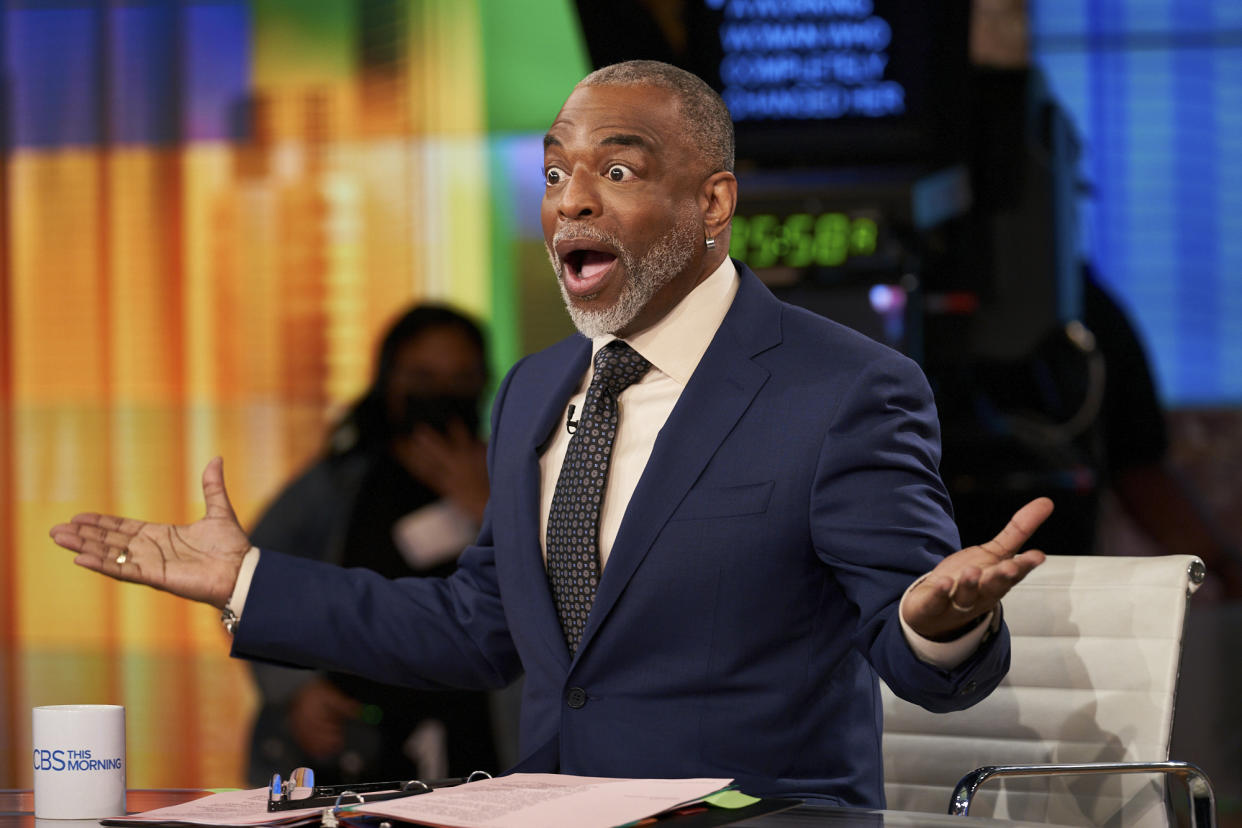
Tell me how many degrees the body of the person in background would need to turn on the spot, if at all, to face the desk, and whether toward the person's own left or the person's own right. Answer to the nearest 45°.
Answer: approximately 45° to the person's own right

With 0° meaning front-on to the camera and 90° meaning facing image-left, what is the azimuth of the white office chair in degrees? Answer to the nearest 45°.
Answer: approximately 45°

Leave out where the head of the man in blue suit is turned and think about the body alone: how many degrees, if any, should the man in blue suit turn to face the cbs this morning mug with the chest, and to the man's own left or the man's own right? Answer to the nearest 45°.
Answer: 0° — they already face it
